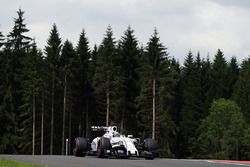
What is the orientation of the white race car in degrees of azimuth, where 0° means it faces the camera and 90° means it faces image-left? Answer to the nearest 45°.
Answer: approximately 315°
